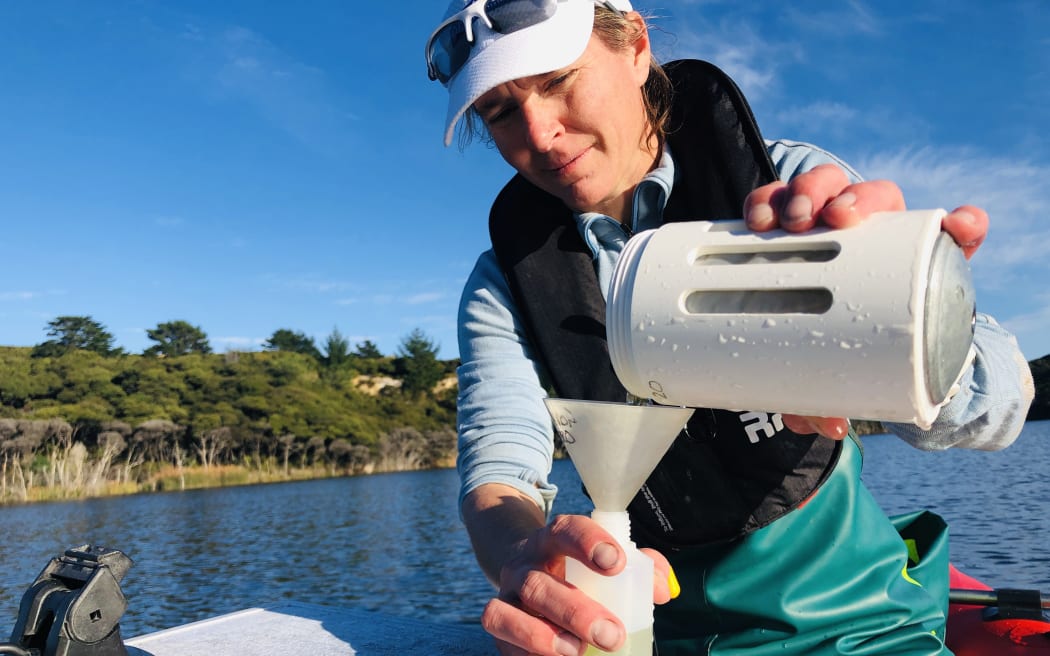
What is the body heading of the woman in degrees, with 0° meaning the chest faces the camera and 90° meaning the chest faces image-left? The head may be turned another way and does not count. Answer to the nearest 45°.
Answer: approximately 0°

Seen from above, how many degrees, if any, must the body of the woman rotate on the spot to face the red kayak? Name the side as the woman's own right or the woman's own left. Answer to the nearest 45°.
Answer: approximately 135° to the woman's own left
